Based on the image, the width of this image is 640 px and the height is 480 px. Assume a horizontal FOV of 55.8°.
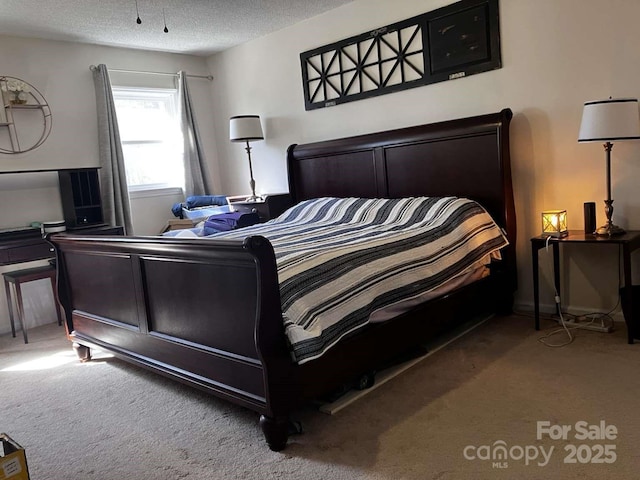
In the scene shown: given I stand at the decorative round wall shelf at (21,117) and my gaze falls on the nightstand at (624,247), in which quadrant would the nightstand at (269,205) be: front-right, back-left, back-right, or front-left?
front-left

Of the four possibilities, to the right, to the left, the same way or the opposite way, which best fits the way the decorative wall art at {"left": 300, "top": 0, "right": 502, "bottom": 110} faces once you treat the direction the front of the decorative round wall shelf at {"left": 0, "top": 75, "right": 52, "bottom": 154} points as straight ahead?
to the right

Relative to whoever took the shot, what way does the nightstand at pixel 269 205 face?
facing the viewer and to the left of the viewer

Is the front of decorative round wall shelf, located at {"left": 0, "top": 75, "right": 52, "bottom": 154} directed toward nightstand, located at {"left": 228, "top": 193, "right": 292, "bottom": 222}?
no

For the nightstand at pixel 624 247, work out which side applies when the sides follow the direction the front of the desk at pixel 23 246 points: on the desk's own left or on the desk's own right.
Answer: on the desk's own left

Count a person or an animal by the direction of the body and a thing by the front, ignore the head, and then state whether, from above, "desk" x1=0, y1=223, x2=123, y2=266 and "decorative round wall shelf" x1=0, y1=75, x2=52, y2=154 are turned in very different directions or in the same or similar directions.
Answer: same or similar directions

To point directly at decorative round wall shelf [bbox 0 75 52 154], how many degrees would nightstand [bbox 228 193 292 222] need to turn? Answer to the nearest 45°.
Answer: approximately 45° to its right

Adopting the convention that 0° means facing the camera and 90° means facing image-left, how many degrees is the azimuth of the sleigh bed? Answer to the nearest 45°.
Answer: approximately 45°

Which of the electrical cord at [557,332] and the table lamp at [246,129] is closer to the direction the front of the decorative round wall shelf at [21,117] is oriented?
the electrical cord

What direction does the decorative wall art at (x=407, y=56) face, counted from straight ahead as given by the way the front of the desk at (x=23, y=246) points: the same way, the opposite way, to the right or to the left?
to the right

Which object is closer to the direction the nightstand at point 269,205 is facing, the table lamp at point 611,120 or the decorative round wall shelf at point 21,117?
the decorative round wall shelf

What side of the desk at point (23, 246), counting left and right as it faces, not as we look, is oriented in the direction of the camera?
front

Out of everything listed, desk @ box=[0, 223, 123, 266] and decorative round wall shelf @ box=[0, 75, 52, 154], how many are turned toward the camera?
2

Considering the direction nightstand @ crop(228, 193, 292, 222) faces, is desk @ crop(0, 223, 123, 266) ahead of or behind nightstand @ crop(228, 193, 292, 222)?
ahead

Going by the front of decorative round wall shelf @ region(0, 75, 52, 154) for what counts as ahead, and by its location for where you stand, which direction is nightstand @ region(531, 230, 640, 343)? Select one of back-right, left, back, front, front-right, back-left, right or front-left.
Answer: front-left

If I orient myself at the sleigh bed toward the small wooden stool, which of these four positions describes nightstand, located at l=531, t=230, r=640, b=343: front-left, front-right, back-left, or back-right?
back-right

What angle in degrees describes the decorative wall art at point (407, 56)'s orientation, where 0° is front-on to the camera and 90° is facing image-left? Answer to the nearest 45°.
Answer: approximately 45°

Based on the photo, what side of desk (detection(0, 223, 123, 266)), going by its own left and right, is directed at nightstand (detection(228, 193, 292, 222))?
left

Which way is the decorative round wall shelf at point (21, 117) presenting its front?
toward the camera

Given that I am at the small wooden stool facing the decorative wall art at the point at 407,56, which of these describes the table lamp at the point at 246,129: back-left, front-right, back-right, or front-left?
front-left
